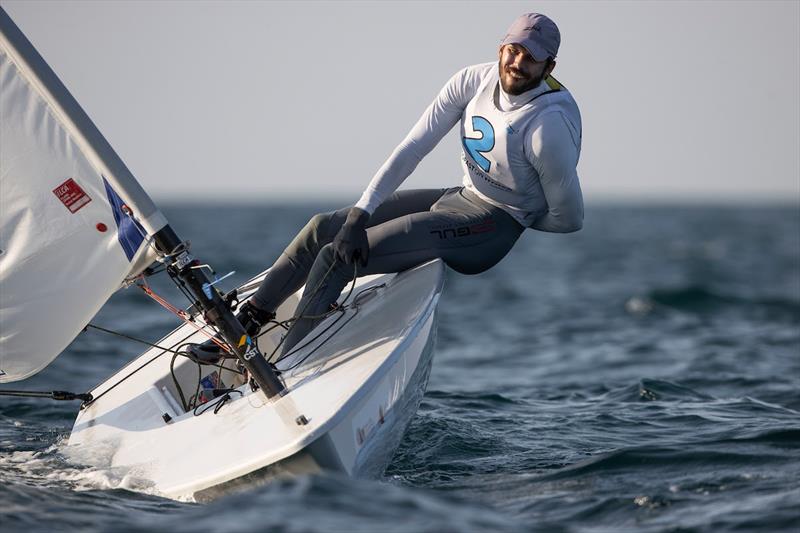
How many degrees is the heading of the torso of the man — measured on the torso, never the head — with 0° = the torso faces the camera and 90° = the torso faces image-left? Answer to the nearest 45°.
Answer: approximately 45°
